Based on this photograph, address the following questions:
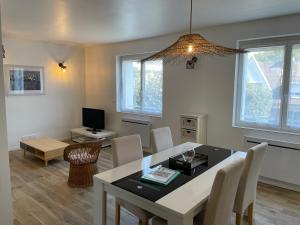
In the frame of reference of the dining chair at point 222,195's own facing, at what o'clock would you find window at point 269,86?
The window is roughly at 2 o'clock from the dining chair.

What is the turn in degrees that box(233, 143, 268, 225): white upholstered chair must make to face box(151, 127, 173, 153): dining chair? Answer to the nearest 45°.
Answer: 0° — it already faces it

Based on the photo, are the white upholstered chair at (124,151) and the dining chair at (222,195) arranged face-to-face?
yes

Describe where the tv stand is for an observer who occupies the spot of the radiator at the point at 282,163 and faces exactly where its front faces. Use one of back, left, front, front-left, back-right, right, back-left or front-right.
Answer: front-right

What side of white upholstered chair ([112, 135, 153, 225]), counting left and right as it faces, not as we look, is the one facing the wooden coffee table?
back

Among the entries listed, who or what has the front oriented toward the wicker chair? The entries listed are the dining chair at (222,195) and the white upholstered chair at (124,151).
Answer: the dining chair

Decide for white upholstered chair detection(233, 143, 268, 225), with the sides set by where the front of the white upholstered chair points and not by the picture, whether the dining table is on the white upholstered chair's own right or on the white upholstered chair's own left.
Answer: on the white upholstered chair's own left

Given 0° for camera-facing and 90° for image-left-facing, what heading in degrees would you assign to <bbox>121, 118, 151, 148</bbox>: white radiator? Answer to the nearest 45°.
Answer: approximately 45°

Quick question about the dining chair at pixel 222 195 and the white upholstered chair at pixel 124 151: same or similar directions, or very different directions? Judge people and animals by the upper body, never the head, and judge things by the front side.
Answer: very different directions

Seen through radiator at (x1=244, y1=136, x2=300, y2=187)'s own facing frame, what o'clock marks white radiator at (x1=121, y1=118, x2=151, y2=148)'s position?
The white radiator is roughly at 2 o'clock from the radiator.

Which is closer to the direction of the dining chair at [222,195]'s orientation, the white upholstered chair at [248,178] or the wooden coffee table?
the wooden coffee table

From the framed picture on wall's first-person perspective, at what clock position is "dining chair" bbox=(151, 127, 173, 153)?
The dining chair is roughly at 11 o'clock from the framed picture on wall.

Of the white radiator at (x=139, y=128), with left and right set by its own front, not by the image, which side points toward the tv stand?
right

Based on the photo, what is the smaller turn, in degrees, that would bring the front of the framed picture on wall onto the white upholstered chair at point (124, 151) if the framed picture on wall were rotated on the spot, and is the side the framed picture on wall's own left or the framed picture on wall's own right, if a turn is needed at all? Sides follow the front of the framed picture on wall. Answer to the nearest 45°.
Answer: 0° — it already faces it

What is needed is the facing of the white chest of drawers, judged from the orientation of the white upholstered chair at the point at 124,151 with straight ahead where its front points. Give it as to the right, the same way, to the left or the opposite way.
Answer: to the right

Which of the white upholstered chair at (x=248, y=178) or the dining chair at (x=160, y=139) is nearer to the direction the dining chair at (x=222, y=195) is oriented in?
the dining chair
